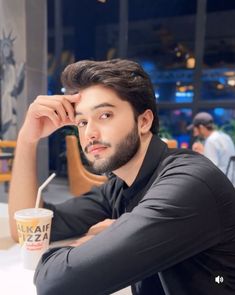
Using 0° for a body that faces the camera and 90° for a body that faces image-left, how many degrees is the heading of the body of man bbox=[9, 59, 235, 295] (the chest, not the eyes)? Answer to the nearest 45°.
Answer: approximately 45°

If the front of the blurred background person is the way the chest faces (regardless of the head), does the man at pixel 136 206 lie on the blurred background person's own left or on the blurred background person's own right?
on the blurred background person's own left

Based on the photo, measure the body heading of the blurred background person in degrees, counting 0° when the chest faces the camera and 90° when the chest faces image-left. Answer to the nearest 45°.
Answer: approximately 90°
